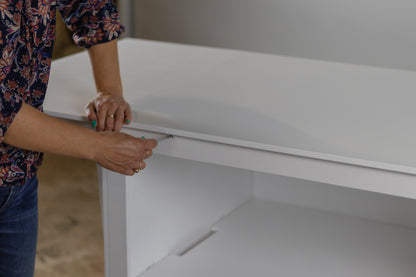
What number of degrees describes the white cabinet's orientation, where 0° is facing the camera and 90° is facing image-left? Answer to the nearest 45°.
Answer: approximately 45°
